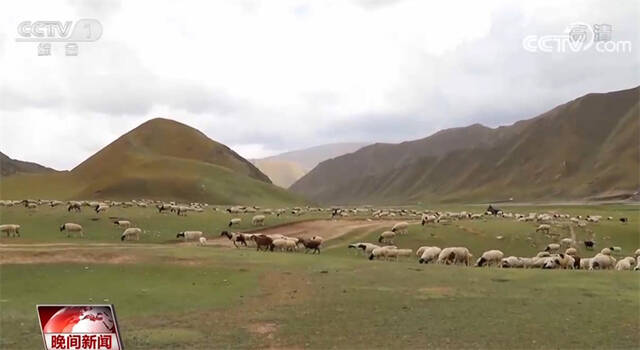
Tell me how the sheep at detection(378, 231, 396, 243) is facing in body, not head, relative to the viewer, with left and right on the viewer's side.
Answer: facing to the left of the viewer

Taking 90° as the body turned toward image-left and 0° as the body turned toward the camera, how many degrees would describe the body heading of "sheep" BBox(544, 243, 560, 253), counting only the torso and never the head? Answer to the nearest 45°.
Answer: approximately 90°

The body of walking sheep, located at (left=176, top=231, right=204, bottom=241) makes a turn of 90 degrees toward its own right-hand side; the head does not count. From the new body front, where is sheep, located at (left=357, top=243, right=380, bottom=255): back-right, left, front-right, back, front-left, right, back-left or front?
back-right

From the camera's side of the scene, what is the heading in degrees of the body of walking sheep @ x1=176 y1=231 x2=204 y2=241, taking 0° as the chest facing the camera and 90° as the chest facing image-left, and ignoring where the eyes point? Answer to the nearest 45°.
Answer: approximately 90°

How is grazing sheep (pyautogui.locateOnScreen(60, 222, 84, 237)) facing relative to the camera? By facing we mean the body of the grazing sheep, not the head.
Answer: to the viewer's left

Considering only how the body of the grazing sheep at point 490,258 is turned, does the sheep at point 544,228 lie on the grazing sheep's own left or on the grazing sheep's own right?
on the grazing sheep's own right

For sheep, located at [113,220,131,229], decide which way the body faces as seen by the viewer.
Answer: to the viewer's left

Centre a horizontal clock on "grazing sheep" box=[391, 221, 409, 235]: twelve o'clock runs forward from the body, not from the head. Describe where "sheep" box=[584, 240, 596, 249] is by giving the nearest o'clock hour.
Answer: The sheep is roughly at 6 o'clock from the grazing sheep.

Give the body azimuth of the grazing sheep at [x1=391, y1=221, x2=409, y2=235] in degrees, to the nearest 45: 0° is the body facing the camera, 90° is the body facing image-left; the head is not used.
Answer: approximately 90°

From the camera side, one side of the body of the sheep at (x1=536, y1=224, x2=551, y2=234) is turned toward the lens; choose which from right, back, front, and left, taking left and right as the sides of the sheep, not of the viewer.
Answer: left

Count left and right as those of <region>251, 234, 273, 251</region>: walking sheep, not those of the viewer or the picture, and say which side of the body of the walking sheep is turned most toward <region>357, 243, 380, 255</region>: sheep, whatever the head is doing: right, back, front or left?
back

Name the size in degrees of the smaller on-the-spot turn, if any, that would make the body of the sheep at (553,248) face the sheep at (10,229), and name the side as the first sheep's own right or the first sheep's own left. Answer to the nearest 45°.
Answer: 0° — it already faces it
